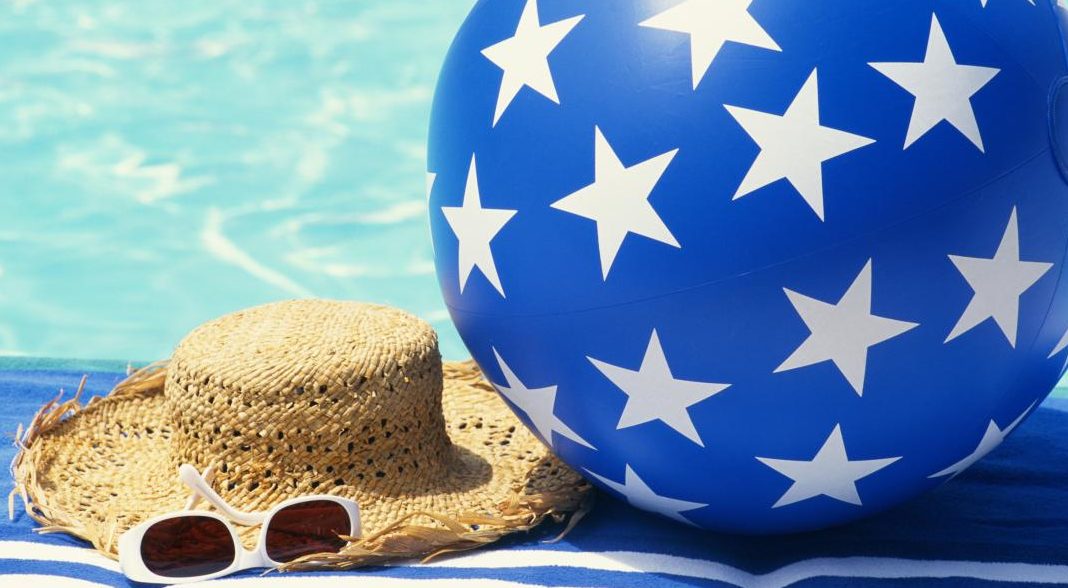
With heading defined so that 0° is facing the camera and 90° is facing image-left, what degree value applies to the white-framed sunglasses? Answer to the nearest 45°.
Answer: approximately 0°
